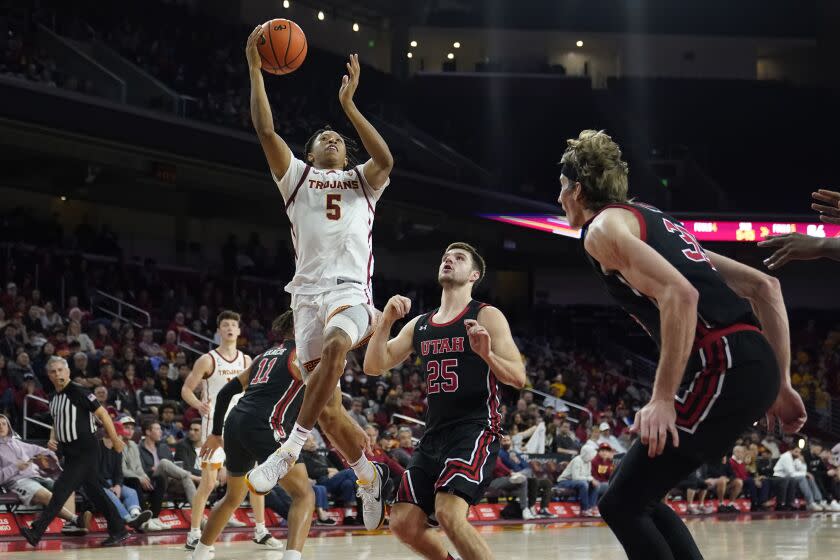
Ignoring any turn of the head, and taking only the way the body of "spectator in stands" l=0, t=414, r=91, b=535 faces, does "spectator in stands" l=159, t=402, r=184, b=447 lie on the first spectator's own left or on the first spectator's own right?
on the first spectator's own left

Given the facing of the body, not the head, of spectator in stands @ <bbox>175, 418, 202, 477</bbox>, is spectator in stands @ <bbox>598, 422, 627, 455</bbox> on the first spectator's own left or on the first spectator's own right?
on the first spectator's own left

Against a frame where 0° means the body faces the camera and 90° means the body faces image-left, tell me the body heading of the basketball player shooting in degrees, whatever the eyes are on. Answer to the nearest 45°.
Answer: approximately 0°

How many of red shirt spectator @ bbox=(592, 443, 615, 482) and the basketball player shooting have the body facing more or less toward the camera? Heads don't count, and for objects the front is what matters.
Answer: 2

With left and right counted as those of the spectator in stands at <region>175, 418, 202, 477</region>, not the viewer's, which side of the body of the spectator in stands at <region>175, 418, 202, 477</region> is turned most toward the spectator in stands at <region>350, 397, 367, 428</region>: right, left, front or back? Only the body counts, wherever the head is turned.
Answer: left

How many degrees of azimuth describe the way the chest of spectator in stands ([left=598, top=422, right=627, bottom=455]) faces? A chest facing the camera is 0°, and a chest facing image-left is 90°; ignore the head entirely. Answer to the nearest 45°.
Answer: approximately 45°

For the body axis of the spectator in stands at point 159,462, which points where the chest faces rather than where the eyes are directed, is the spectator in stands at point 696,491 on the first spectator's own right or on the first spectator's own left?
on the first spectator's own left

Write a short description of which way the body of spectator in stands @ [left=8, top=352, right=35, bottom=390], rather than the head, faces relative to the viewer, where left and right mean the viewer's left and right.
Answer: facing the viewer and to the right of the viewer

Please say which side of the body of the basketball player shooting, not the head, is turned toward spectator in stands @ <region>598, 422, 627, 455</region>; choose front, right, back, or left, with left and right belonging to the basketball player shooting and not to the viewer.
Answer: back

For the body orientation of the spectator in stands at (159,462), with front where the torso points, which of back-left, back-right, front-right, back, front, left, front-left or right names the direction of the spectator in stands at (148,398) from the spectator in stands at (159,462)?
back-left
